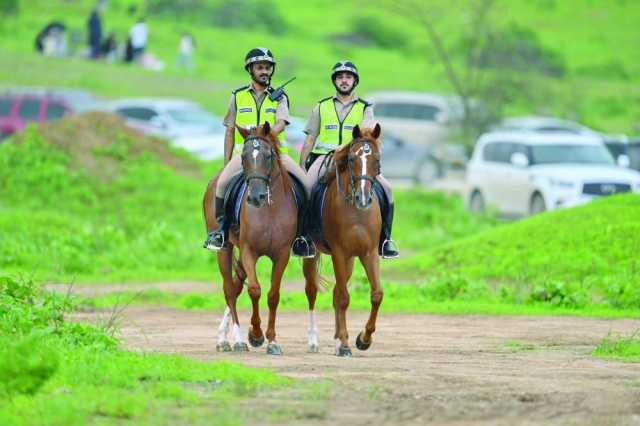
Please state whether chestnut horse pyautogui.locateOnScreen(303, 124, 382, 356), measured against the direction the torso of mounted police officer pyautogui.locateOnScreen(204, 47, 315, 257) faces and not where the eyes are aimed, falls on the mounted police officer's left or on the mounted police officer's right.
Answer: on the mounted police officer's left

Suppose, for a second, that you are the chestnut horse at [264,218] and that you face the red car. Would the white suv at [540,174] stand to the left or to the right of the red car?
right

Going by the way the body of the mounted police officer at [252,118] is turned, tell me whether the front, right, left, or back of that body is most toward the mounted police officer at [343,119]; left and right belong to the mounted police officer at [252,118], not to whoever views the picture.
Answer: left

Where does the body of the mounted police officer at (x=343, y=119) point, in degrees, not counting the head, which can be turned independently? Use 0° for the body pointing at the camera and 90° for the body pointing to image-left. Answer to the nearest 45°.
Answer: approximately 0°

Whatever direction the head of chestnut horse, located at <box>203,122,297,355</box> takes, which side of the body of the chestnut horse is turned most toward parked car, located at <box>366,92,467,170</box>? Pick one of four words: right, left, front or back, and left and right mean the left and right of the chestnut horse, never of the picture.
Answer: back

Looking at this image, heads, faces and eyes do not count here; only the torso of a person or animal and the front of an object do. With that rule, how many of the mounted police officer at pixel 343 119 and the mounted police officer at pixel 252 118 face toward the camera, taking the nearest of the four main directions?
2

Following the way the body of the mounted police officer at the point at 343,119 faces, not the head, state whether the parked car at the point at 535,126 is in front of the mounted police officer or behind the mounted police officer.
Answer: behind

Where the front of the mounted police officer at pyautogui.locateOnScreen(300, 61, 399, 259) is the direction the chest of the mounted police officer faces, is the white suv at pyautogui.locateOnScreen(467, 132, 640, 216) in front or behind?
behind

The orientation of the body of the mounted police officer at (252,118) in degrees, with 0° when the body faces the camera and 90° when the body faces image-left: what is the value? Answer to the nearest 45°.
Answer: approximately 0°

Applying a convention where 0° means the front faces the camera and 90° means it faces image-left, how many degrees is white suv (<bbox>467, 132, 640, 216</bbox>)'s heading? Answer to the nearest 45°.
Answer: approximately 315°

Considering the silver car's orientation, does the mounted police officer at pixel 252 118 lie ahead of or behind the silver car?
ahead
